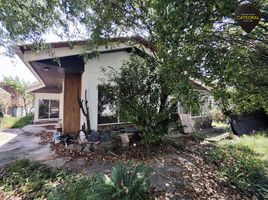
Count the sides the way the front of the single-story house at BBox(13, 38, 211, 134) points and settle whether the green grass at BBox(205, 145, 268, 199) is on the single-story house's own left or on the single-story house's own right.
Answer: on the single-story house's own left

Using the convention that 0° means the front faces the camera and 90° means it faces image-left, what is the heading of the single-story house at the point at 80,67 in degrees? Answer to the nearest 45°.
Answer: approximately 0°

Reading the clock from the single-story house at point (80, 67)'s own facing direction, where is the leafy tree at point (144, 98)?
The leafy tree is roughly at 10 o'clock from the single-story house.

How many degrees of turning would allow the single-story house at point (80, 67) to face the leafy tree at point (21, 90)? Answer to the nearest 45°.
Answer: approximately 135° to its right
